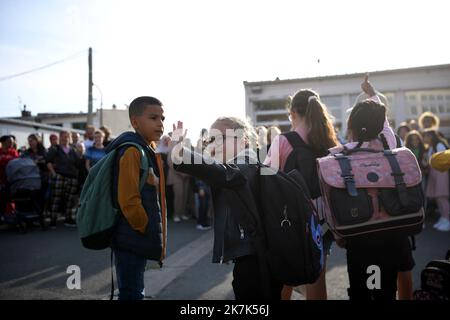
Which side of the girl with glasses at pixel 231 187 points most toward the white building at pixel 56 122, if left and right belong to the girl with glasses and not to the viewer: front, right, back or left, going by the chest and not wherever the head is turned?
right

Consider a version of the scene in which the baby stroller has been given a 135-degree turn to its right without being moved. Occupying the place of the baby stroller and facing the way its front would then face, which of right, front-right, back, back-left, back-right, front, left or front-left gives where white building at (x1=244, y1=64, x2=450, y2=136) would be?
back-right

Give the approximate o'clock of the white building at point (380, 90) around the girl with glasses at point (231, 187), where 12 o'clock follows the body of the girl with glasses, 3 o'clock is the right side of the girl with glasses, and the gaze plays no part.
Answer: The white building is roughly at 4 o'clock from the girl with glasses.

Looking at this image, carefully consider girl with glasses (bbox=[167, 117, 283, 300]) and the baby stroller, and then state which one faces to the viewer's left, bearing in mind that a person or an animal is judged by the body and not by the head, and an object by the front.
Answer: the girl with glasses

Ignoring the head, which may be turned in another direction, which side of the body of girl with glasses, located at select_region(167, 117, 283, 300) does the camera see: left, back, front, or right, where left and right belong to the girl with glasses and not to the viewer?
left

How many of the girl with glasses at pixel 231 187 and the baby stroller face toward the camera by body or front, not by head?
1

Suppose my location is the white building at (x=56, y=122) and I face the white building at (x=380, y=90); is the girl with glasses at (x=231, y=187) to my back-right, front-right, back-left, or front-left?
front-right

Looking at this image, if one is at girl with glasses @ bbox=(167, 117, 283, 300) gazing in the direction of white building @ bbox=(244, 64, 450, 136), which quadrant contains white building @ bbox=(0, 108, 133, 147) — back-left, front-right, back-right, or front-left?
front-left

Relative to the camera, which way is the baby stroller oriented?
toward the camera

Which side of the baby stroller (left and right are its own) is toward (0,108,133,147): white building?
back

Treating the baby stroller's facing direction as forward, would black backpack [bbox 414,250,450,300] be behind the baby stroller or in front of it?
in front

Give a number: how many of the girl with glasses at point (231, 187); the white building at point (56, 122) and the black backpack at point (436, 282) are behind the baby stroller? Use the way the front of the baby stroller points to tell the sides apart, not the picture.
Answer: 1

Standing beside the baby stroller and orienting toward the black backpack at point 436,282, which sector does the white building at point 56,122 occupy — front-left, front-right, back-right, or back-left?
back-left
